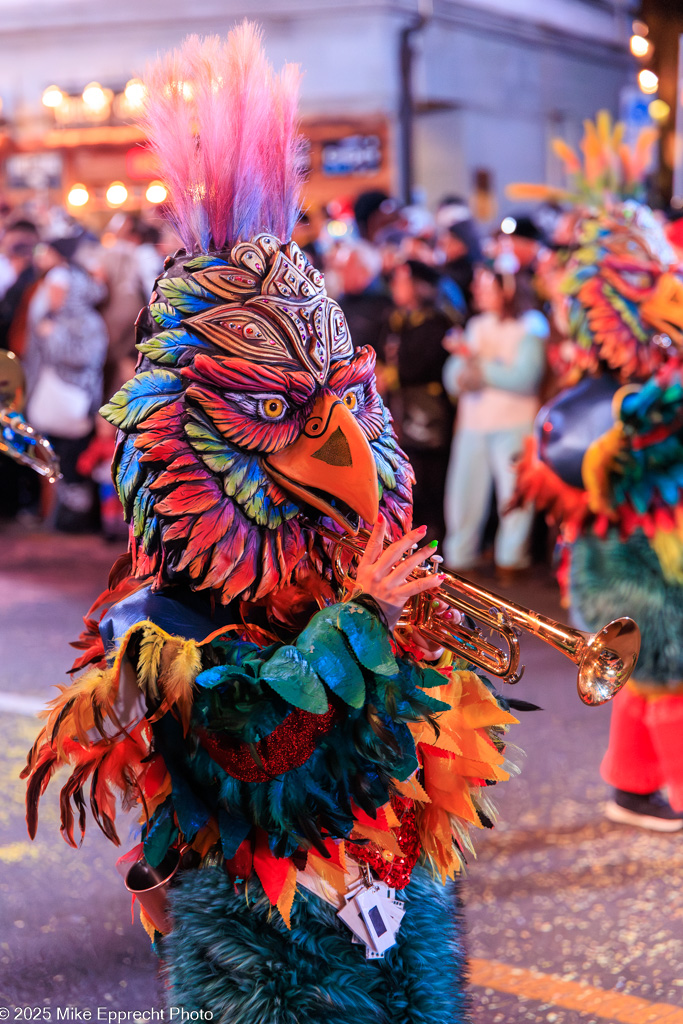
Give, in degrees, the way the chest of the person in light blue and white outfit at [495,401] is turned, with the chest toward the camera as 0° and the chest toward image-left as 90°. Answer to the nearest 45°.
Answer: approximately 45°

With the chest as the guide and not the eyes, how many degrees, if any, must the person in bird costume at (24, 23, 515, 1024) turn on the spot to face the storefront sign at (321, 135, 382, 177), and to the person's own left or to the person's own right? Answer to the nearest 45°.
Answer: approximately 135° to the person's own left

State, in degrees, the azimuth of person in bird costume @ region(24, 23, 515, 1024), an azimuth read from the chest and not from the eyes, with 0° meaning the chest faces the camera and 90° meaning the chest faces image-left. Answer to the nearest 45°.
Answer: approximately 315°

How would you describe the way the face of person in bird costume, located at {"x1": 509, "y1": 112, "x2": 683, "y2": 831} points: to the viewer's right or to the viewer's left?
to the viewer's right

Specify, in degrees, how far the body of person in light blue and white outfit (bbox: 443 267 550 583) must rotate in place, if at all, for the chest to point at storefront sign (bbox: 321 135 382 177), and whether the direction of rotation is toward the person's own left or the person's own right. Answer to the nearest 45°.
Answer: approximately 135° to the person's own right
